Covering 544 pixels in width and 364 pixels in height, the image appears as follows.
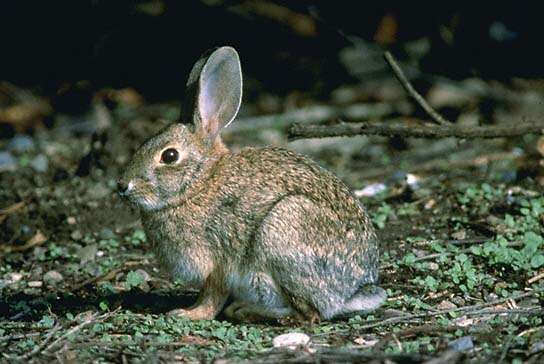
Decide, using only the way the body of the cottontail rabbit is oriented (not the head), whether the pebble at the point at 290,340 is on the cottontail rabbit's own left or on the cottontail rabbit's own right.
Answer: on the cottontail rabbit's own left

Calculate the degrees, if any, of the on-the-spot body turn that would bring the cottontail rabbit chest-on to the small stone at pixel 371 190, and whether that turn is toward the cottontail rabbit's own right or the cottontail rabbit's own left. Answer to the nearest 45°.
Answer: approximately 135° to the cottontail rabbit's own right

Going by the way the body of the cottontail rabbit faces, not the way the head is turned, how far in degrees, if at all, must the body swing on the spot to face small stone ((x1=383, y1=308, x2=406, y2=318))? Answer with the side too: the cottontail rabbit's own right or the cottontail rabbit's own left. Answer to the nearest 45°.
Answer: approximately 180°

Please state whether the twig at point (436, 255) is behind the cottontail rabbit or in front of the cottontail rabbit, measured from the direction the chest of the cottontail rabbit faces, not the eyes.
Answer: behind

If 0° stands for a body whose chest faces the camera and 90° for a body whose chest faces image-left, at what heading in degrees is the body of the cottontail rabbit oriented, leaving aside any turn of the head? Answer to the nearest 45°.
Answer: approximately 90°

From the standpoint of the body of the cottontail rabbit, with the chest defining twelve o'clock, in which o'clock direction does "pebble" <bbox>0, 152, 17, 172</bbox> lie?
The pebble is roughly at 2 o'clock from the cottontail rabbit.

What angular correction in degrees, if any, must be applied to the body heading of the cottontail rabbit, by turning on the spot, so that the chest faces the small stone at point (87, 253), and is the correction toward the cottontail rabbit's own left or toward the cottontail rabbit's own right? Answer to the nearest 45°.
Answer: approximately 45° to the cottontail rabbit's own right

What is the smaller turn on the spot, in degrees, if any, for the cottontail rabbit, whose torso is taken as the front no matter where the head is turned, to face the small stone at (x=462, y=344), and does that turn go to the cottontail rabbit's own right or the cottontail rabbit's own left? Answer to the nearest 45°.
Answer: approximately 135° to the cottontail rabbit's own left

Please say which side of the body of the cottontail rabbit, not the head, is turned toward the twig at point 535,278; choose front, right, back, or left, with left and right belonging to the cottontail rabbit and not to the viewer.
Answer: back

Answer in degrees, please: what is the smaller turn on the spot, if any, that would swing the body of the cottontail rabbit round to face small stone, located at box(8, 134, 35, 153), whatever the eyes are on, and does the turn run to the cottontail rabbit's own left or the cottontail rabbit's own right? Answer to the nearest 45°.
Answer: approximately 45° to the cottontail rabbit's own right

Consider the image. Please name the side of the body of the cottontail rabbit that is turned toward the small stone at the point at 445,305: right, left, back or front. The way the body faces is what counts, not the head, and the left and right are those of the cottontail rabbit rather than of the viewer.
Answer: back
